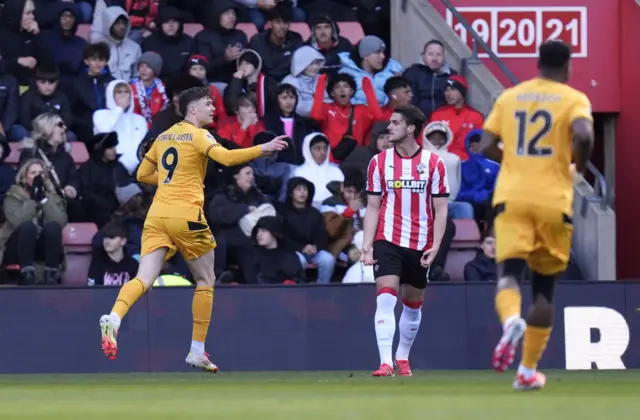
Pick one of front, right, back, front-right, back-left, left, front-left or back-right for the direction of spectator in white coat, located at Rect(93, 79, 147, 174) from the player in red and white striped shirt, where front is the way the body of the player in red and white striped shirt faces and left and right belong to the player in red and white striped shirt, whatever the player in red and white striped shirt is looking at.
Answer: back-right

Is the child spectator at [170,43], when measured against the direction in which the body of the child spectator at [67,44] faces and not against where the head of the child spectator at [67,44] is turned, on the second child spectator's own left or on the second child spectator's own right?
on the second child spectator's own left

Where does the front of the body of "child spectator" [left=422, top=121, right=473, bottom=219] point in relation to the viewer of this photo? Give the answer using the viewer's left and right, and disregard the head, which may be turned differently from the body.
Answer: facing the viewer

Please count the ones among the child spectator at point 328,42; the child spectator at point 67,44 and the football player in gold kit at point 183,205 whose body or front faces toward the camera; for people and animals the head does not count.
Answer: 2

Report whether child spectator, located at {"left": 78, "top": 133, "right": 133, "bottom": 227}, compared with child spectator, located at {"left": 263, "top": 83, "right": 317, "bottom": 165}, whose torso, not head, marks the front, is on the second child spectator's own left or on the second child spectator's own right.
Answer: on the second child spectator's own right

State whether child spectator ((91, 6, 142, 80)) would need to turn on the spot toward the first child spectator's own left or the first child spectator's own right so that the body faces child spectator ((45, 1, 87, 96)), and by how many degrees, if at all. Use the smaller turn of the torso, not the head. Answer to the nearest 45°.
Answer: approximately 135° to the first child spectator's own right

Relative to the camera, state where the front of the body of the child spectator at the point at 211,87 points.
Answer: toward the camera

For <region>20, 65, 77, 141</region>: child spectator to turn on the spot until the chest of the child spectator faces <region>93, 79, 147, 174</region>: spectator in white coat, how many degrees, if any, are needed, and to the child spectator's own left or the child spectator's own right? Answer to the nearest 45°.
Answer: approximately 90° to the child spectator's own left

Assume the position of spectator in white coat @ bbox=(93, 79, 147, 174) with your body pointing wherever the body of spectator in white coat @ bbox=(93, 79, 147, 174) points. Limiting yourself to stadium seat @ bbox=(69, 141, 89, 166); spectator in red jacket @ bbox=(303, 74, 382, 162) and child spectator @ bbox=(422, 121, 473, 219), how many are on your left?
2

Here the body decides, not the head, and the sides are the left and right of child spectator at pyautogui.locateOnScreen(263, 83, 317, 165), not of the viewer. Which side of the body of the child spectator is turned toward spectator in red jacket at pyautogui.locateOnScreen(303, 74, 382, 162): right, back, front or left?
left

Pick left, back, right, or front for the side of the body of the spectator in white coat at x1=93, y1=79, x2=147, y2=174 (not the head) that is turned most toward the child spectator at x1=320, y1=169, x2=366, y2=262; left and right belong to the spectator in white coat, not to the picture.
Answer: left

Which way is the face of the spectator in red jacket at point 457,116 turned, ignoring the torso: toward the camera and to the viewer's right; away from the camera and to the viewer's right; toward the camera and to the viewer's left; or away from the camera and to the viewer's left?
toward the camera and to the viewer's left

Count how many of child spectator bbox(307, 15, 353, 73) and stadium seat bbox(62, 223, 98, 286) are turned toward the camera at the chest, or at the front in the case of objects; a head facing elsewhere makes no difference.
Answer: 2
